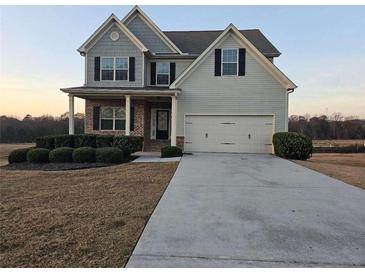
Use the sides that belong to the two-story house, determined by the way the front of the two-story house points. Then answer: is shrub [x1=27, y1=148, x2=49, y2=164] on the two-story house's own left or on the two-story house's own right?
on the two-story house's own right

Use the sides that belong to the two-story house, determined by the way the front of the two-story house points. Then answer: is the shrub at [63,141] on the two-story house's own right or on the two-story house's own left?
on the two-story house's own right

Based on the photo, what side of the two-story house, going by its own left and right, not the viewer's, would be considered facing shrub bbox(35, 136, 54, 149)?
right

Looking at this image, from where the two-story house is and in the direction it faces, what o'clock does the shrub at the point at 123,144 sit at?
The shrub is roughly at 2 o'clock from the two-story house.

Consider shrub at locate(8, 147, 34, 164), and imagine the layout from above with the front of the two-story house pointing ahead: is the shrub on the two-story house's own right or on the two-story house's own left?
on the two-story house's own right

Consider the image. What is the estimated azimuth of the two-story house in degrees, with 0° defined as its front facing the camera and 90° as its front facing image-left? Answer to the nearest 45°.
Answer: approximately 0°
